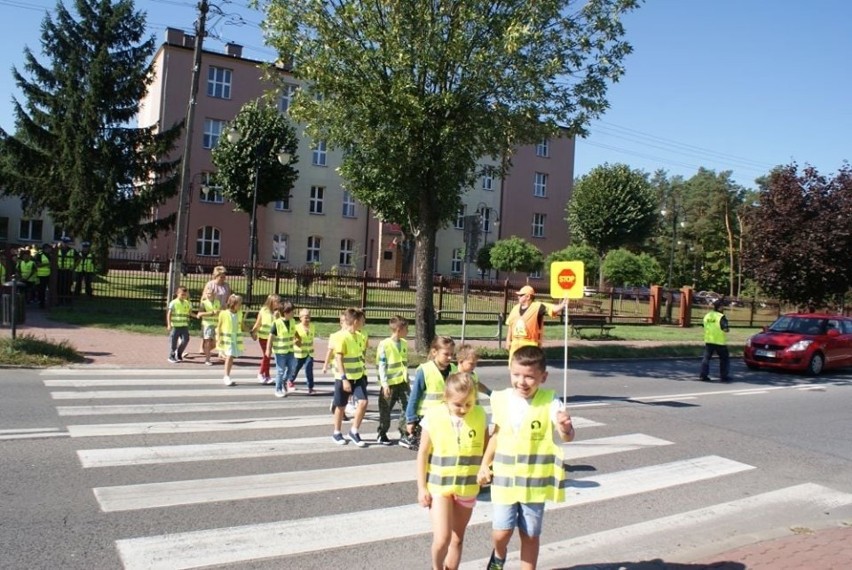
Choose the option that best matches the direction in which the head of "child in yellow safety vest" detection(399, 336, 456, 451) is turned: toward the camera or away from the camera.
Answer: toward the camera

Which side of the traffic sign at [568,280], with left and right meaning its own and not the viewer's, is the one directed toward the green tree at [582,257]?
back

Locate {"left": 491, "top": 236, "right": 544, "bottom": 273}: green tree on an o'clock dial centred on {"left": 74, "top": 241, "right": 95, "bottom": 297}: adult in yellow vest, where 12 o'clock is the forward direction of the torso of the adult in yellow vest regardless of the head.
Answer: The green tree is roughly at 8 o'clock from the adult in yellow vest.

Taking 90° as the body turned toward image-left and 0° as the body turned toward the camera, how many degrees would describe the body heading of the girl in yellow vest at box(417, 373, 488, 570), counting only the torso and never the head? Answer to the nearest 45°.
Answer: approximately 0°

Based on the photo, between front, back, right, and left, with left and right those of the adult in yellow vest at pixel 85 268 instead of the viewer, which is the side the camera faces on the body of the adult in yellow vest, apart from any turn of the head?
front

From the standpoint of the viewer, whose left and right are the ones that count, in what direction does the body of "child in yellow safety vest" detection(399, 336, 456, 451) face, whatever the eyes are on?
facing the viewer and to the right of the viewer

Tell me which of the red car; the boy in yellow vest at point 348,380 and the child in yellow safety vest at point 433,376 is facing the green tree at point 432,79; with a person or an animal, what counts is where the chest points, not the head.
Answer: the red car

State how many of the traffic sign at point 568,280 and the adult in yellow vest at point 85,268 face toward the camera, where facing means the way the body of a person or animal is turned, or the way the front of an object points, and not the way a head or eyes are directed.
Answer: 2

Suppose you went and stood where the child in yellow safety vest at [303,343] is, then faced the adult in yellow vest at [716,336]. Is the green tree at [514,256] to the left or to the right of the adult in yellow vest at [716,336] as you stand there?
left

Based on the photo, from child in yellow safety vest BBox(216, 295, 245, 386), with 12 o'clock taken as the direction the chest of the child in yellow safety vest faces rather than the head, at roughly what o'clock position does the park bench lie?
The park bench is roughly at 9 o'clock from the child in yellow safety vest.

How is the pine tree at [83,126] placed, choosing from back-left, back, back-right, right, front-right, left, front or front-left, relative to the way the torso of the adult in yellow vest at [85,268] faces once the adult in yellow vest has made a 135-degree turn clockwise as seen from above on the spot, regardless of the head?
front-right

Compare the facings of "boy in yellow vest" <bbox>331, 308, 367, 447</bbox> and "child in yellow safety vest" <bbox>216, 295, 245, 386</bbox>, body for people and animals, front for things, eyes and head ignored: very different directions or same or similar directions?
same or similar directions
